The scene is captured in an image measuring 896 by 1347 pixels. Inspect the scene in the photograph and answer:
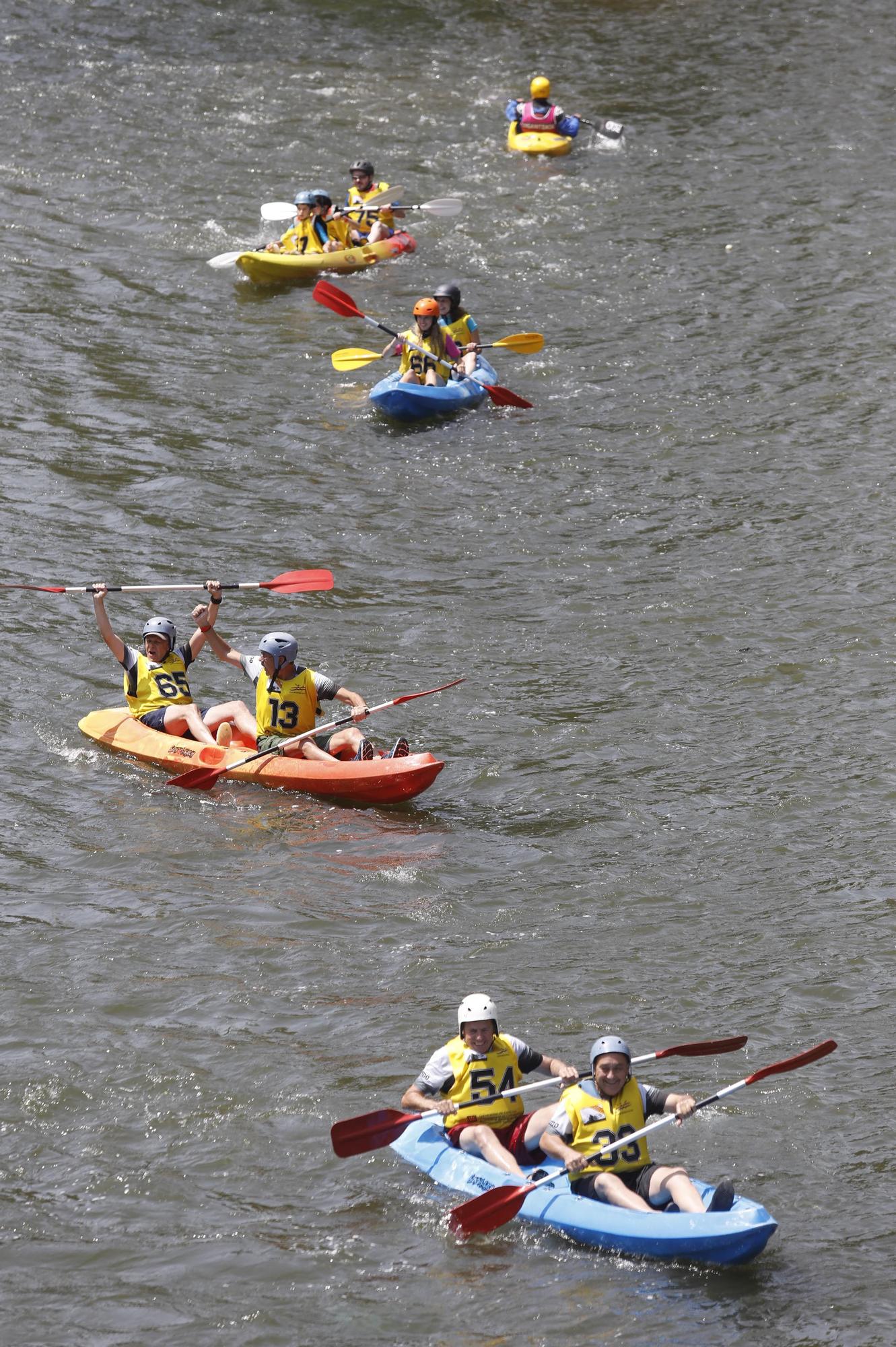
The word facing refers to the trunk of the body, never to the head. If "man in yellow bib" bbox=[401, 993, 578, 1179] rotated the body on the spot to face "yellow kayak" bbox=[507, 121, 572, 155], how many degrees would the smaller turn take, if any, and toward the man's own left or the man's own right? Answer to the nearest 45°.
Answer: approximately 135° to the man's own left

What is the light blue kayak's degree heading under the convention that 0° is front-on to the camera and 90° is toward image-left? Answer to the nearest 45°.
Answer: approximately 315°

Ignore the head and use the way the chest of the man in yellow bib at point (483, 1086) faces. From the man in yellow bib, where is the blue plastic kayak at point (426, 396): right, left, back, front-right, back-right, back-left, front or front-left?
back-left

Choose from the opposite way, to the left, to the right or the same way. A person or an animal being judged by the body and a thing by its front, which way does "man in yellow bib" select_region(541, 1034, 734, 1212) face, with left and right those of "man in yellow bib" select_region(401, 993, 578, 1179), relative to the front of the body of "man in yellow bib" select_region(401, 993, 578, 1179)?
the same way

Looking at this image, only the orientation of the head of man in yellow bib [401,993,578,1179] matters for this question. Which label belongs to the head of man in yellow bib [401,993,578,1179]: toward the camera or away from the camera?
toward the camera

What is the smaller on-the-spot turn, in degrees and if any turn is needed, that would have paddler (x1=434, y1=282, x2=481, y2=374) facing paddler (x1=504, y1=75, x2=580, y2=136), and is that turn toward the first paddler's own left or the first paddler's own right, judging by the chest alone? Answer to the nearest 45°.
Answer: approximately 135° to the first paddler's own right

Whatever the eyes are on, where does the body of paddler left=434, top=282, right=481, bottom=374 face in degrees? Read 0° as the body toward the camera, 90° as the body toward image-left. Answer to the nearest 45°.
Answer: approximately 45°

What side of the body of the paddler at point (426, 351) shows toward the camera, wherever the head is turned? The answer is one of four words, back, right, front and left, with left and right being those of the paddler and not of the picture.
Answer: front

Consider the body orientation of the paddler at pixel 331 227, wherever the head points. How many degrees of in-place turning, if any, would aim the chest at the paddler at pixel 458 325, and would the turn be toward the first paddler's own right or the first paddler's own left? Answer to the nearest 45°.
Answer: approximately 45° to the first paddler's own left

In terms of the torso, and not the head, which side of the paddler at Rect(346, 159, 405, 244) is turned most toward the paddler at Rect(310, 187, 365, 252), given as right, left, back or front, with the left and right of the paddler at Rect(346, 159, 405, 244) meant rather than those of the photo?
front

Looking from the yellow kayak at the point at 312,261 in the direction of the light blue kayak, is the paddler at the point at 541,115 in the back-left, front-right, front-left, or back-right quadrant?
back-left

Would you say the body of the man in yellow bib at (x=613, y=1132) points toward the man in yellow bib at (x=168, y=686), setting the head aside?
no

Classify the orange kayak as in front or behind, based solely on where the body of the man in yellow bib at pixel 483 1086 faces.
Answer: behind
